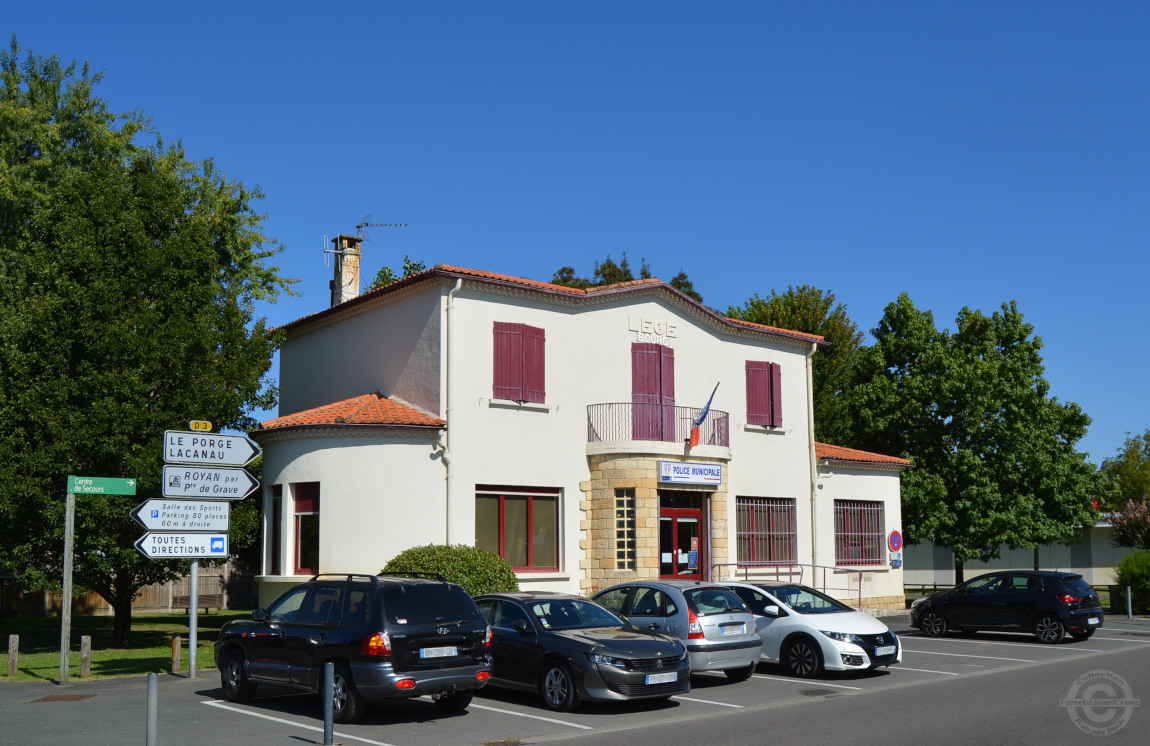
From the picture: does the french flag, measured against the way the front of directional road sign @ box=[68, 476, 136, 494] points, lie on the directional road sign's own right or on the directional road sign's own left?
on the directional road sign's own left

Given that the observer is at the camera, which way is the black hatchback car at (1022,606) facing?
facing away from the viewer and to the left of the viewer

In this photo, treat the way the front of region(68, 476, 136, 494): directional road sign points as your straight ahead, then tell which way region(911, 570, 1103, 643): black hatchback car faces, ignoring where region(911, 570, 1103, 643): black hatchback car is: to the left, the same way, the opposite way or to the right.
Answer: the opposite way

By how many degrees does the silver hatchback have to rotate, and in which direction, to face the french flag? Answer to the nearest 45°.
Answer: approximately 45° to its right

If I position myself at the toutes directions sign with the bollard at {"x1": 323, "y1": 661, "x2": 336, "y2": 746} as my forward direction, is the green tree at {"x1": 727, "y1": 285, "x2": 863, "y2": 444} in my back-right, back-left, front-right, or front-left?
back-left
